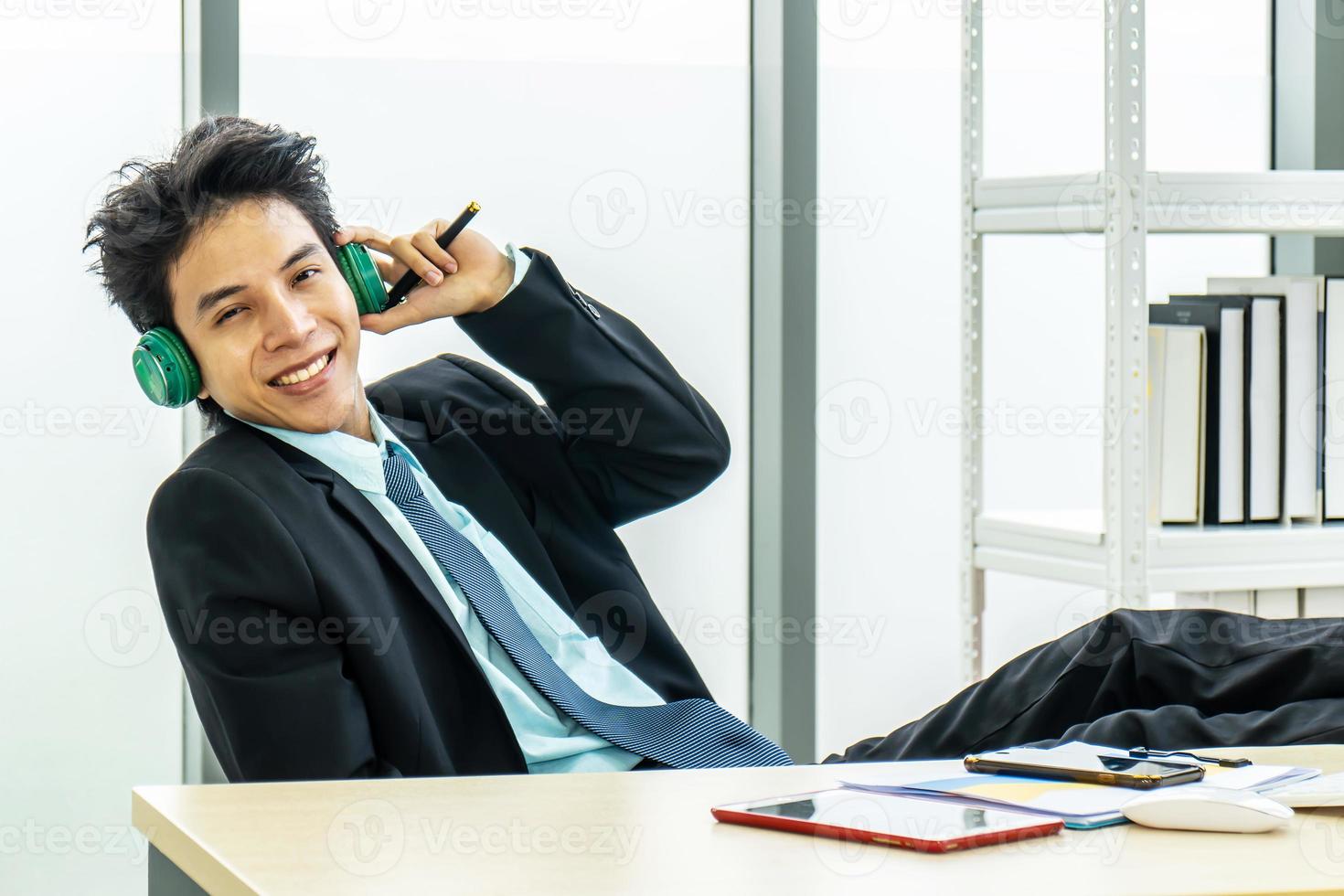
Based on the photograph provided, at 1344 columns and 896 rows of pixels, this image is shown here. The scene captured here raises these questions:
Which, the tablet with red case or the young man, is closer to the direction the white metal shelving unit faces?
the tablet with red case

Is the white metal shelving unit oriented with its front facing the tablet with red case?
yes

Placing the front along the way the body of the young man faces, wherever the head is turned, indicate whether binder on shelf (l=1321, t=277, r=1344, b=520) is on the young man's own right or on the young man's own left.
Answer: on the young man's own left

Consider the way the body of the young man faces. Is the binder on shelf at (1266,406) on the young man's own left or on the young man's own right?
on the young man's own left

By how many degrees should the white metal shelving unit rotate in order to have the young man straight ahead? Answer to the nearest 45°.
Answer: approximately 45° to its right

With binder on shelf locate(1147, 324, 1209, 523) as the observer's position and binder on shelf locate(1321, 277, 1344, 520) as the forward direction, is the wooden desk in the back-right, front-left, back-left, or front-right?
back-right

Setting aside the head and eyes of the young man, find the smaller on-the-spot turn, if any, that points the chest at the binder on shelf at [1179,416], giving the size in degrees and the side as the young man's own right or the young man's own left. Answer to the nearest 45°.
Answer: approximately 90° to the young man's own left
